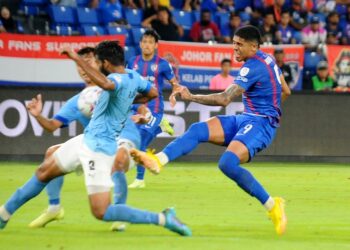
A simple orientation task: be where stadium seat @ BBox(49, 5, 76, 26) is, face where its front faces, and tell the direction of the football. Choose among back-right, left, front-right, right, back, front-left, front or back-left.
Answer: front

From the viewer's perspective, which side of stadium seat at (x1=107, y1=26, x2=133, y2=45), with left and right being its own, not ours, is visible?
front

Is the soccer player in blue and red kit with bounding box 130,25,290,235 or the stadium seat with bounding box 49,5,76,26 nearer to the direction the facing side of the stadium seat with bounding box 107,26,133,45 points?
the soccer player in blue and red kit

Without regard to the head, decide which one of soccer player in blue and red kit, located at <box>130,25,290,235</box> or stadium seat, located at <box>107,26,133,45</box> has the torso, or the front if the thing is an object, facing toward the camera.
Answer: the stadium seat

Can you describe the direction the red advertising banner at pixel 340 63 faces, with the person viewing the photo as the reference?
facing the viewer

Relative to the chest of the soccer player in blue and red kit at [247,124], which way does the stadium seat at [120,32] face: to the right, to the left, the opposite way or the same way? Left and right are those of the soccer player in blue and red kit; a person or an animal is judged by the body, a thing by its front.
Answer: to the left

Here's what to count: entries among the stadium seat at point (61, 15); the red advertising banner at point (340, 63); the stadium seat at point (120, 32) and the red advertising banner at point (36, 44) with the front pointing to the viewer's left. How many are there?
0

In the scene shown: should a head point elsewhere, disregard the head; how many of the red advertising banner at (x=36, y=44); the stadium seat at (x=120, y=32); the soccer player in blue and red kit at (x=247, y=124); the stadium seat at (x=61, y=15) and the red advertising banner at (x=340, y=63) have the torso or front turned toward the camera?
4

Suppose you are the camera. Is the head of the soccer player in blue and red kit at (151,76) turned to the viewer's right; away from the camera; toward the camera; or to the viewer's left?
toward the camera

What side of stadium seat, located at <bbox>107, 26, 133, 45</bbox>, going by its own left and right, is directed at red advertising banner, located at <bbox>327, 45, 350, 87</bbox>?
left
